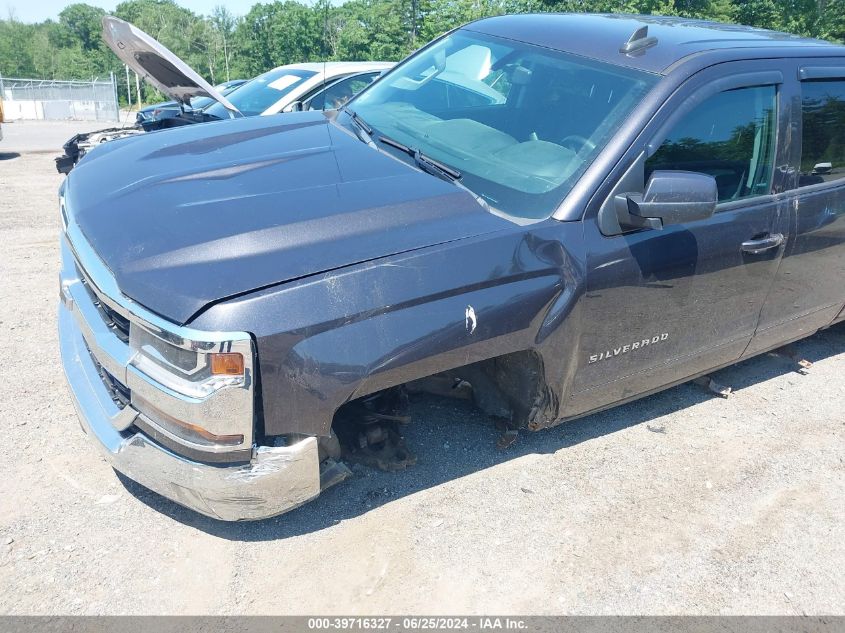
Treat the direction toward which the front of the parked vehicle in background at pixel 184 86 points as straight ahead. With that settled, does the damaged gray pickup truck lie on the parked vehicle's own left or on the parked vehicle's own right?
on the parked vehicle's own left

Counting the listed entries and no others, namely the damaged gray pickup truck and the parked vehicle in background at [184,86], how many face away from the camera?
0

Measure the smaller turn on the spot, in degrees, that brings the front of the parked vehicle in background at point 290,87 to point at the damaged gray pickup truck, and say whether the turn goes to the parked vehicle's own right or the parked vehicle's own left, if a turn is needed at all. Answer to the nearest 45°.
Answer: approximately 45° to the parked vehicle's own left

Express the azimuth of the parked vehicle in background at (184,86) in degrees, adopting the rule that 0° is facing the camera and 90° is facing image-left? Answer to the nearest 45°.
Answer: approximately 45°

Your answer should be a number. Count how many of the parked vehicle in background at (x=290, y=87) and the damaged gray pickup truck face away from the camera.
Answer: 0

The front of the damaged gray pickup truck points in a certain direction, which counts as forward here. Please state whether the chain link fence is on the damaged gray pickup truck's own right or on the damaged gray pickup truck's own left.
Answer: on the damaged gray pickup truck's own right

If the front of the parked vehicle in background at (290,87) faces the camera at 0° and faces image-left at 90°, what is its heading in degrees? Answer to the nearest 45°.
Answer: approximately 45°
